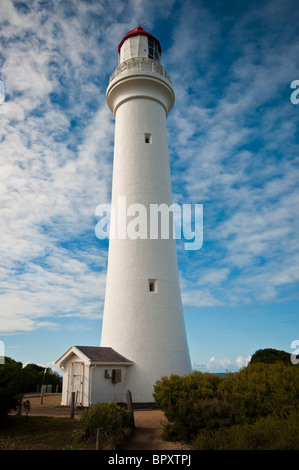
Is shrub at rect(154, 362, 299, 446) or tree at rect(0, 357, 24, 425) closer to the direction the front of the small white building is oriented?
the tree

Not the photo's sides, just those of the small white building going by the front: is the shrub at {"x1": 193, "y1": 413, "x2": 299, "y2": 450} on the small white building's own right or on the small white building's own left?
on the small white building's own left

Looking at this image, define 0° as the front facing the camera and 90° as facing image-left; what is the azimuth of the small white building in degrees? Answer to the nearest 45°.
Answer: approximately 45°

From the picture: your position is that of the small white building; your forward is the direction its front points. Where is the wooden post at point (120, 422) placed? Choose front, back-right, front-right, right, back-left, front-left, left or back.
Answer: front-left

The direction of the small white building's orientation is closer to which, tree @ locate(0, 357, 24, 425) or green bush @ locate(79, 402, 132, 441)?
the tree

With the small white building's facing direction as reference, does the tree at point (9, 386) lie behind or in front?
in front

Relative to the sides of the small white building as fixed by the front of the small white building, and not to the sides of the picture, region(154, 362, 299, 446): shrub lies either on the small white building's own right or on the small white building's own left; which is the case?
on the small white building's own left
